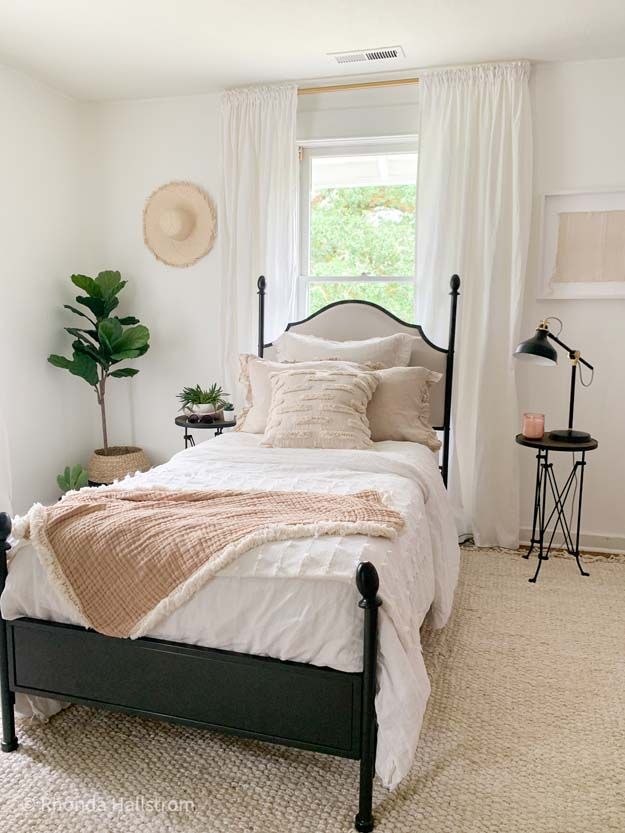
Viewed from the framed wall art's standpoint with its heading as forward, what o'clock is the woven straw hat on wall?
The woven straw hat on wall is roughly at 3 o'clock from the framed wall art.

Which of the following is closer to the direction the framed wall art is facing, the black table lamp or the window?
the black table lamp

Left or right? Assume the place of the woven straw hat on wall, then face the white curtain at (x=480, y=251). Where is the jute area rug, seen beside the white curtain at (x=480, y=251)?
right

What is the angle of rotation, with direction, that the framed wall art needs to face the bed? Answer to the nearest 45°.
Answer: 0° — it already faces it

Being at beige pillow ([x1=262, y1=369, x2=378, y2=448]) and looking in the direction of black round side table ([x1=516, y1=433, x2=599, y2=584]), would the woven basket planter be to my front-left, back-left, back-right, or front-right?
back-left

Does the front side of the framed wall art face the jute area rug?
yes

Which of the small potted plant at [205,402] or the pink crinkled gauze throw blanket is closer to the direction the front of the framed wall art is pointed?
the pink crinkled gauze throw blanket

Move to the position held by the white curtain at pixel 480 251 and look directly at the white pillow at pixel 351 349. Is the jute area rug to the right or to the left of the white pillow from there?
left

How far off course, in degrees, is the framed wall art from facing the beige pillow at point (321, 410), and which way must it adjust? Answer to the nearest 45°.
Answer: approximately 45° to its right

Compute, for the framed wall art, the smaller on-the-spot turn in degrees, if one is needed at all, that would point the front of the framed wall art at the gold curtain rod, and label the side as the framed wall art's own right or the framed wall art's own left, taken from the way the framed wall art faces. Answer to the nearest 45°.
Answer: approximately 90° to the framed wall art's own right

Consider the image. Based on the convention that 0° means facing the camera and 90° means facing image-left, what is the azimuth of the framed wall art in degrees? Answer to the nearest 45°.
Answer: approximately 0°
